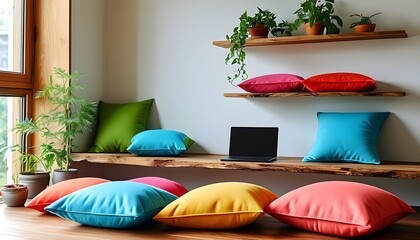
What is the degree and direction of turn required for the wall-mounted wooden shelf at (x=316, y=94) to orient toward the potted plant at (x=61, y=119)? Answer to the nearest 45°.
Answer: approximately 90° to its right

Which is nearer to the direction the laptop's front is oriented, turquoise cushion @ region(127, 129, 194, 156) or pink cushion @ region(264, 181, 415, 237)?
the pink cushion

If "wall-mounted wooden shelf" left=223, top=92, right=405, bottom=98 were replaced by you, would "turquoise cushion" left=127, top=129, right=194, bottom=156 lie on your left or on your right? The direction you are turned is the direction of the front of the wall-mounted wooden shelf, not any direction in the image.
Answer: on your right

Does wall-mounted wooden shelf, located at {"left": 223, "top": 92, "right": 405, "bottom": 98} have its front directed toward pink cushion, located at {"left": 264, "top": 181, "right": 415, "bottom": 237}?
yes

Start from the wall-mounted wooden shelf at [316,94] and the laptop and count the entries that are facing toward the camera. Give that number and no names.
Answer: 2

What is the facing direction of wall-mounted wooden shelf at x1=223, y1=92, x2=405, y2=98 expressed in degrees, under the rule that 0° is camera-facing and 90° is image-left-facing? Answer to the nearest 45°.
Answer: approximately 0°

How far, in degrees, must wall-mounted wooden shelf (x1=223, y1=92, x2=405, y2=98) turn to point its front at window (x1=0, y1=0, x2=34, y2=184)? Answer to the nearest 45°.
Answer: approximately 90° to its right

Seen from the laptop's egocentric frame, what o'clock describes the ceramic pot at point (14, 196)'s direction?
The ceramic pot is roughly at 2 o'clock from the laptop.
